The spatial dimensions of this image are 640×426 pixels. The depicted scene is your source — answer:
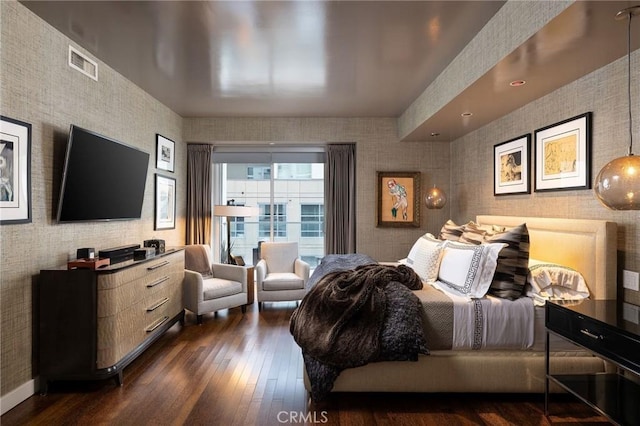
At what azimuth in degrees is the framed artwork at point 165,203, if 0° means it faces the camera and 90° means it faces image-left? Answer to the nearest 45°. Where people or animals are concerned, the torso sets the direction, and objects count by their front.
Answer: approximately 315°

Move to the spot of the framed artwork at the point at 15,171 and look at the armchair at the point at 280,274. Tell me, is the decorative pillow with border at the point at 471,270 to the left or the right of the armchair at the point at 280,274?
right

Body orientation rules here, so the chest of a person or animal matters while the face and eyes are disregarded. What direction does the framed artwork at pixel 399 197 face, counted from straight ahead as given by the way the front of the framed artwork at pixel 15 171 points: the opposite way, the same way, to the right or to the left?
to the right

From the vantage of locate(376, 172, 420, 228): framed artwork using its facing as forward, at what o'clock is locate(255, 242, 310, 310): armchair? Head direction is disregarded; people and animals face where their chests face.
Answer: The armchair is roughly at 2 o'clock from the framed artwork.

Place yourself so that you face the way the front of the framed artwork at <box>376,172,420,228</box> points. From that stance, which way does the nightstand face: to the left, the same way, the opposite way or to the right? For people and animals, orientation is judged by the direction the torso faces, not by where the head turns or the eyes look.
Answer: to the right

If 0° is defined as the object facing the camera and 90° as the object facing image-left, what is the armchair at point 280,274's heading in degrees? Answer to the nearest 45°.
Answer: approximately 0°

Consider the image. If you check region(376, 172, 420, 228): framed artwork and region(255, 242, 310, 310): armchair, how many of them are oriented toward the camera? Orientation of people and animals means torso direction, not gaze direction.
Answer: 2

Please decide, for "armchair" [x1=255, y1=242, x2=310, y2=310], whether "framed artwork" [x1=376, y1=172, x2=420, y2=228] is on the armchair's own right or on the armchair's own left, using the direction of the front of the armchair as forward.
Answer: on the armchair's own left

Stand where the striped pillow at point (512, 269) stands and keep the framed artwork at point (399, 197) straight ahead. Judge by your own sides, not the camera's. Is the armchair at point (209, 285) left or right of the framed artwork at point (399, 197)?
left

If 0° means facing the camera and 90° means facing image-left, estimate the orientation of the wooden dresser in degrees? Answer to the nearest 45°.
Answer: approximately 315°
